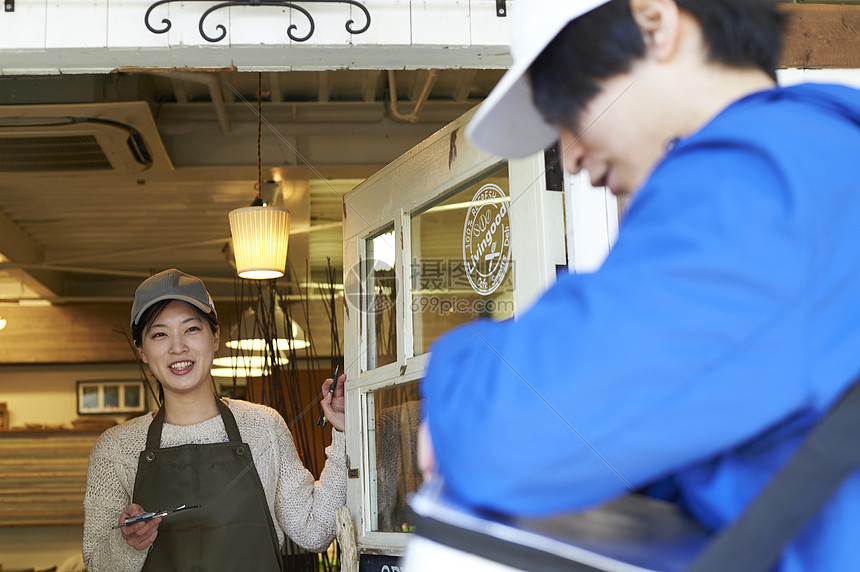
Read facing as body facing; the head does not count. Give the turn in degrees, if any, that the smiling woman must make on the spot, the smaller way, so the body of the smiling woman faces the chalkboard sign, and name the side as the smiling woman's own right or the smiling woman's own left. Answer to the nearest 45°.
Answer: approximately 45° to the smiling woman's own left

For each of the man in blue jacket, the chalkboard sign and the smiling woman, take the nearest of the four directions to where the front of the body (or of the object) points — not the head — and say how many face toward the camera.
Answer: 2

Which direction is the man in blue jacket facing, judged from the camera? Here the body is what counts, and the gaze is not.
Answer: to the viewer's left

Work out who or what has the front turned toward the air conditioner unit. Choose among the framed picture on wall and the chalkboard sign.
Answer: the framed picture on wall

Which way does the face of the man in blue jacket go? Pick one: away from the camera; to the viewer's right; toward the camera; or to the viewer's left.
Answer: to the viewer's left

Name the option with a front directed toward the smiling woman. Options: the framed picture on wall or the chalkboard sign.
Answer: the framed picture on wall

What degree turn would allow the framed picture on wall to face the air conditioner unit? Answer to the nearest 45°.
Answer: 0° — it already faces it
